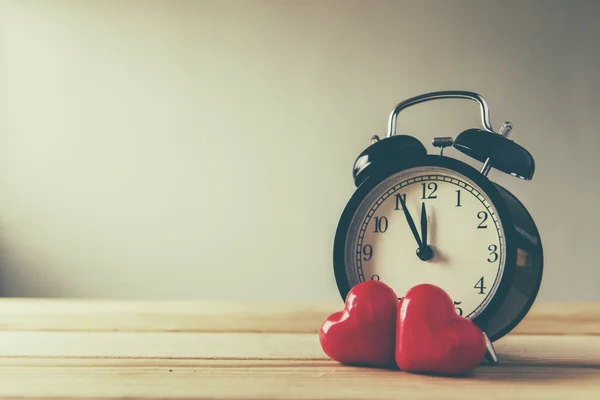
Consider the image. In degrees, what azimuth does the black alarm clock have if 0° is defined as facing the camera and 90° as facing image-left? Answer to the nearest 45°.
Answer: approximately 45°
